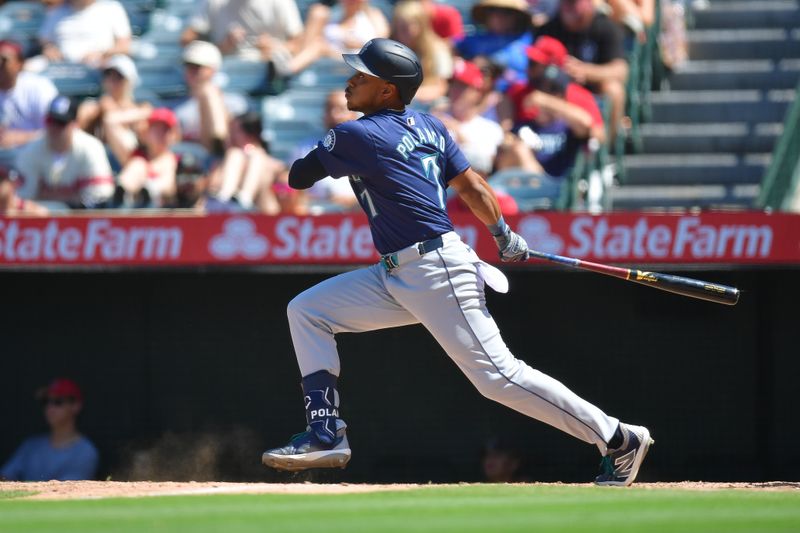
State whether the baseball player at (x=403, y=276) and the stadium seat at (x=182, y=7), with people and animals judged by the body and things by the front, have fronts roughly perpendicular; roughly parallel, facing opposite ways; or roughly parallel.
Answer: roughly perpendicular

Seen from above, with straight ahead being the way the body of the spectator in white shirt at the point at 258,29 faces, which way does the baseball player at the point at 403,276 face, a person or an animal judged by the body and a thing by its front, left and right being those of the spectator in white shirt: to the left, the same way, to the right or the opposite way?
to the right

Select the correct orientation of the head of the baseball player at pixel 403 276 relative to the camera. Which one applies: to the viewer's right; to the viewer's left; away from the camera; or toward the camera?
to the viewer's left

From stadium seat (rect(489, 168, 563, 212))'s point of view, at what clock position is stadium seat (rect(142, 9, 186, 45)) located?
stadium seat (rect(142, 9, 186, 45)) is roughly at 4 o'clock from stadium seat (rect(489, 168, 563, 212)).

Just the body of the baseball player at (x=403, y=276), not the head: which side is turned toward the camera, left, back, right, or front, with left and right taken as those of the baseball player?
left

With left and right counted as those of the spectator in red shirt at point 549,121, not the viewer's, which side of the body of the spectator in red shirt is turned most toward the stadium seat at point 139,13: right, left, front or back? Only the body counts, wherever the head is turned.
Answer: right

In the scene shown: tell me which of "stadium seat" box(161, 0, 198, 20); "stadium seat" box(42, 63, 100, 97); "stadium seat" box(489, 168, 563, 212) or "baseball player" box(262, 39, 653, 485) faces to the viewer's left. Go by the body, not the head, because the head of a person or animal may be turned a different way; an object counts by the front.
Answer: the baseball player

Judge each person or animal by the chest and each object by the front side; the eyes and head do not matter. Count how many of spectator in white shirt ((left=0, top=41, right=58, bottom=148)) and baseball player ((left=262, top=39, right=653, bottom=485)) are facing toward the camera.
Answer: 1

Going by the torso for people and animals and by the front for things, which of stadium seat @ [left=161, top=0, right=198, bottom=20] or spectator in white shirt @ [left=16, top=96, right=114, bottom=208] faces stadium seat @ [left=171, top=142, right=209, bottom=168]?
stadium seat @ [left=161, top=0, right=198, bottom=20]
